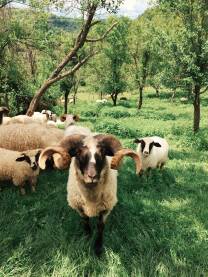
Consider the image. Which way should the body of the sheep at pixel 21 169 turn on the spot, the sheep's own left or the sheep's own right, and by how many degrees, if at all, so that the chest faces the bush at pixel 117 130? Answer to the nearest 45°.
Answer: approximately 90° to the sheep's own left

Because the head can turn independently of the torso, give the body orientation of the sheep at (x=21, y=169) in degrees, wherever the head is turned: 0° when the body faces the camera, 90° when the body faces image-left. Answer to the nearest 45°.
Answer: approximately 315°

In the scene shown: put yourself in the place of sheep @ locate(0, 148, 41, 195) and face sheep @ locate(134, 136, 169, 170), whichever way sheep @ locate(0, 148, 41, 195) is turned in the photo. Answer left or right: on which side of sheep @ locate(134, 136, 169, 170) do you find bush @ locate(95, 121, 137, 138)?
left

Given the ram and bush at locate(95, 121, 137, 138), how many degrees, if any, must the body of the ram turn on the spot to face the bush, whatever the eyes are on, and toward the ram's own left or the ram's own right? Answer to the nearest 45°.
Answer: approximately 180°

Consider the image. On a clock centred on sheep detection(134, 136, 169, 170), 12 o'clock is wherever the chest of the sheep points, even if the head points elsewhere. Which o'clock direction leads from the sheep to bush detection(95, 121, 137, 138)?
The bush is roughly at 4 o'clock from the sheep.

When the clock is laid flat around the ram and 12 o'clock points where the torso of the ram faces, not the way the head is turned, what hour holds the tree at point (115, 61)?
The tree is roughly at 6 o'clock from the ram.

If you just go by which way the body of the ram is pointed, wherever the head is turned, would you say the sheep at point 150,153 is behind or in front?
behind

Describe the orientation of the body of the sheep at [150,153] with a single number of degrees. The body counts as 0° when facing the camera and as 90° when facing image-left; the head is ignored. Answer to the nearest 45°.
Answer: approximately 45°
